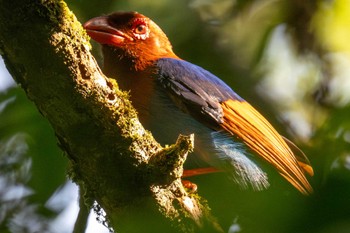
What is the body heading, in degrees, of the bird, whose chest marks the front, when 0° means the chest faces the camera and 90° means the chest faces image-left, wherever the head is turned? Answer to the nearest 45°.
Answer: approximately 90°
